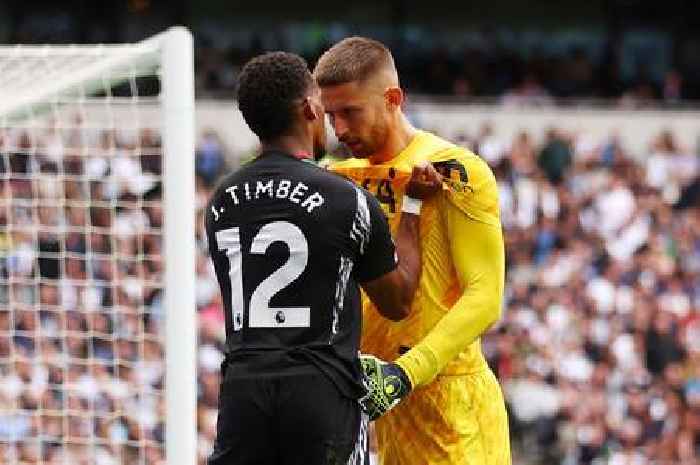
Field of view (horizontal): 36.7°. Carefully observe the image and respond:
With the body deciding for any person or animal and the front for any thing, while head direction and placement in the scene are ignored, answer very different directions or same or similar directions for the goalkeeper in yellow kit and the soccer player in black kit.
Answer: very different directions

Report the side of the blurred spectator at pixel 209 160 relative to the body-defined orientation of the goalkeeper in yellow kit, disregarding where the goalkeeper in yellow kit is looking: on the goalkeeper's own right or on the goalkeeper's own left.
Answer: on the goalkeeper's own right

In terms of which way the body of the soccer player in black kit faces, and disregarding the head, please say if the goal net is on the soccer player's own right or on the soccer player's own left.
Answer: on the soccer player's own left

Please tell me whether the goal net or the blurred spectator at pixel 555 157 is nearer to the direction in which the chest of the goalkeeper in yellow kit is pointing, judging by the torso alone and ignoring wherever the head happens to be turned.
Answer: the goal net

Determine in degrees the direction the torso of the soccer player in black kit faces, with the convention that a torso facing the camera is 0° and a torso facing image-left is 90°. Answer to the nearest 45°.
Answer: approximately 225°

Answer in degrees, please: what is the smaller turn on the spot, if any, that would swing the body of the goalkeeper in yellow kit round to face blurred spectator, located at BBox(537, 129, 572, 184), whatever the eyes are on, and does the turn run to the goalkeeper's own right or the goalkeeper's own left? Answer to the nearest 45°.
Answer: approximately 135° to the goalkeeper's own right

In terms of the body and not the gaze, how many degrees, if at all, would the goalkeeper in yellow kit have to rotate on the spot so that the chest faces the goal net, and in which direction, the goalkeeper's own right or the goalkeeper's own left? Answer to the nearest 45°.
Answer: approximately 90° to the goalkeeper's own right

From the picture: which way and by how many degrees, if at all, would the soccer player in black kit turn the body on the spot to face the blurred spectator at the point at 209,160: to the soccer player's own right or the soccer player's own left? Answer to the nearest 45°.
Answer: approximately 45° to the soccer player's own left

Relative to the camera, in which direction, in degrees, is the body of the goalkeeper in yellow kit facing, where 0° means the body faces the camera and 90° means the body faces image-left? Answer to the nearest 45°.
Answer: approximately 45°

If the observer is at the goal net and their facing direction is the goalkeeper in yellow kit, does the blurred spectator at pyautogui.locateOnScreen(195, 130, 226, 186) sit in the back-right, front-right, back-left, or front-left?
back-left

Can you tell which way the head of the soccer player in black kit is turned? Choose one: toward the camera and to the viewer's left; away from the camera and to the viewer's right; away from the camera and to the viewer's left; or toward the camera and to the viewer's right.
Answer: away from the camera and to the viewer's right
